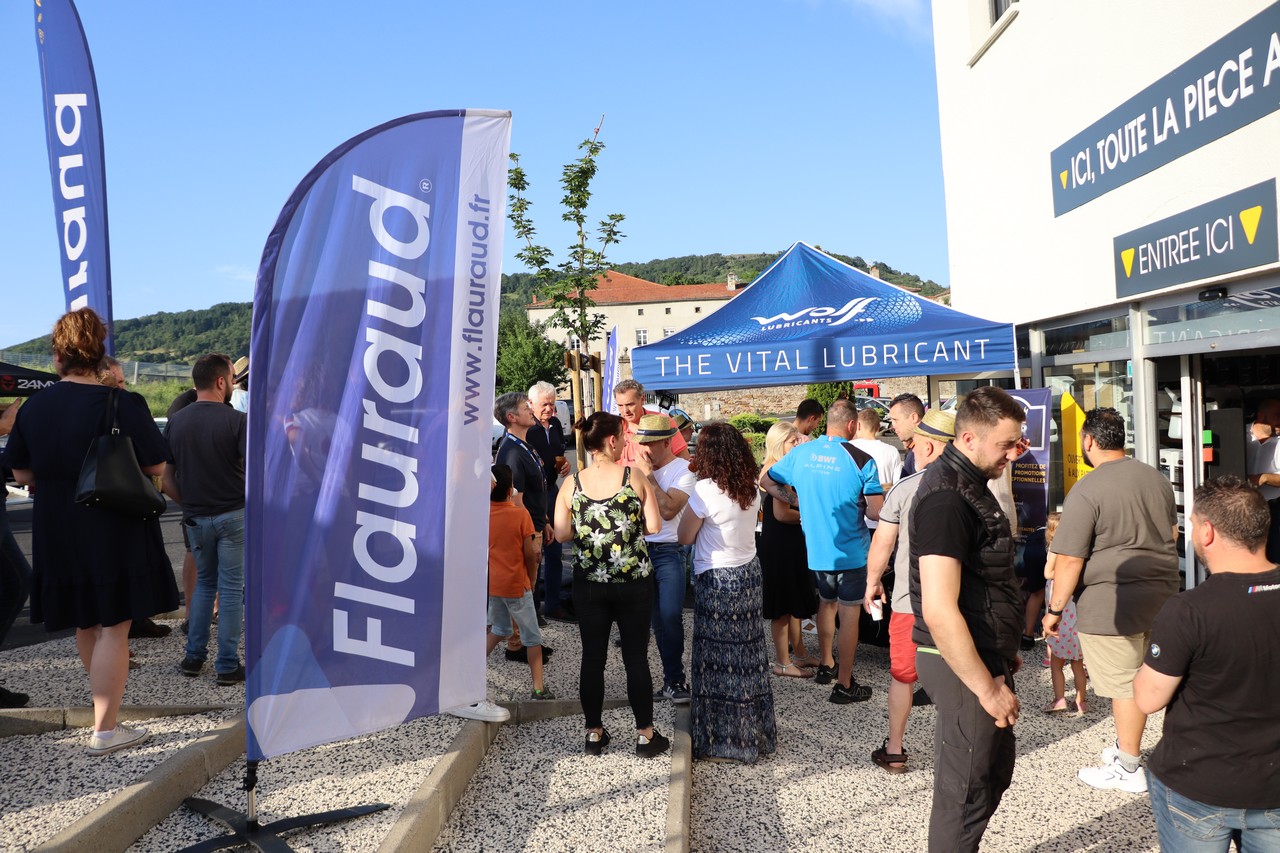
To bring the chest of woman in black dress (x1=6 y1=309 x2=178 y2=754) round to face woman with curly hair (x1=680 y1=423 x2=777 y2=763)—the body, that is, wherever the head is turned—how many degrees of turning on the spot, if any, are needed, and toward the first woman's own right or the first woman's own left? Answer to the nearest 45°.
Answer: approximately 90° to the first woman's own right

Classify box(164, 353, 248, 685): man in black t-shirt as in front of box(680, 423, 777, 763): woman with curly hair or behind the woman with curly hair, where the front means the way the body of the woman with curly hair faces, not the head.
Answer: in front

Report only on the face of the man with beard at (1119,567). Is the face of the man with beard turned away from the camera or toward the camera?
away from the camera

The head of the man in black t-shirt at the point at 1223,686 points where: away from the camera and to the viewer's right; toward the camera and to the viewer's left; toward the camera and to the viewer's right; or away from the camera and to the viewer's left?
away from the camera and to the viewer's left

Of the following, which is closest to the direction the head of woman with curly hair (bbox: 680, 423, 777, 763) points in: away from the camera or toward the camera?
away from the camera

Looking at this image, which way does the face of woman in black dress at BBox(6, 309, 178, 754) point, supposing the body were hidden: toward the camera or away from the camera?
away from the camera

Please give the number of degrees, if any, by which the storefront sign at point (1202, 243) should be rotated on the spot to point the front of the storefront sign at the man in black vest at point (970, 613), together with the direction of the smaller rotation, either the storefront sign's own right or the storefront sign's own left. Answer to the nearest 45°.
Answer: approximately 45° to the storefront sign's own left

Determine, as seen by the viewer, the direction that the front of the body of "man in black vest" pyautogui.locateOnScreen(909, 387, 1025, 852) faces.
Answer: to the viewer's right

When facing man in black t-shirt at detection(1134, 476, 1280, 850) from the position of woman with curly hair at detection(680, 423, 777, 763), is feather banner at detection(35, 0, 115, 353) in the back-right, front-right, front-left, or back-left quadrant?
back-right

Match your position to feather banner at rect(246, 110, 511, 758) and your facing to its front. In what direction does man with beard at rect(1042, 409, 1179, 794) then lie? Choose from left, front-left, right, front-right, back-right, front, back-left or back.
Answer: left

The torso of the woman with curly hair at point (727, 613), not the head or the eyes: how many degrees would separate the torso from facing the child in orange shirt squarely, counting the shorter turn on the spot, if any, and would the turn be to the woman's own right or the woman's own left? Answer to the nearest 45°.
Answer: approximately 45° to the woman's own left

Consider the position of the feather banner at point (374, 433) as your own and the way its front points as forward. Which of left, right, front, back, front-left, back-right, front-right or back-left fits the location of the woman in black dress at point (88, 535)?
back-right

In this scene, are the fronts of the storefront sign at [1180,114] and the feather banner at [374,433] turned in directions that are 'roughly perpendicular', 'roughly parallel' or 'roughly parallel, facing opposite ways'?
roughly perpendicular

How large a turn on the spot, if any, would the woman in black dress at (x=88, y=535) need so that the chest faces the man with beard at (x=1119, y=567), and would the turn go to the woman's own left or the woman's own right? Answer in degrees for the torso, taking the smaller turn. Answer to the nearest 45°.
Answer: approximately 135° to the woman's own right
